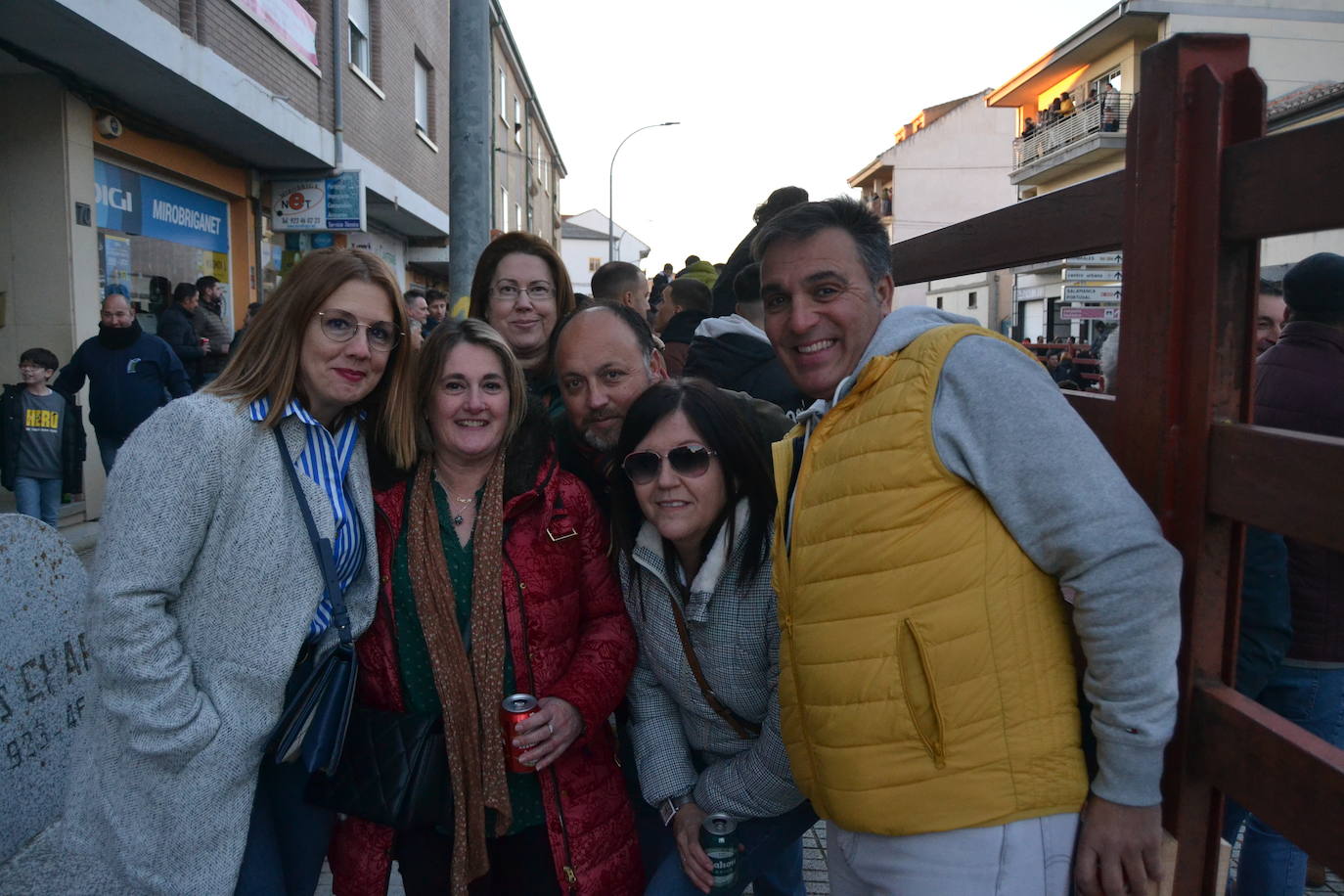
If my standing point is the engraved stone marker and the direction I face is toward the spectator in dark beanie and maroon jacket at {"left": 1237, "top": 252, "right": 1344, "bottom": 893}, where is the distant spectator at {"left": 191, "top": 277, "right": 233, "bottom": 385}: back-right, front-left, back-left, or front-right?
back-left

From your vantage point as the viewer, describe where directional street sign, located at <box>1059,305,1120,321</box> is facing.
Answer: facing the viewer

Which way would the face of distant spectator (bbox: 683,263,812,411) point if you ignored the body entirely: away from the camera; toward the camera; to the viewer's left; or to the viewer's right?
away from the camera

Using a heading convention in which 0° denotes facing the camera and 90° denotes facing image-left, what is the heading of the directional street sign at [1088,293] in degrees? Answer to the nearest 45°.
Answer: approximately 0°

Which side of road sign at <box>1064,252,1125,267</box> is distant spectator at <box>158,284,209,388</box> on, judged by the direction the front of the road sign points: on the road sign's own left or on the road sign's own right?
on the road sign's own right

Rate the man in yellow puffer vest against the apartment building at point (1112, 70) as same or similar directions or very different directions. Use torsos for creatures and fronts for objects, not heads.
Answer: same or similar directions

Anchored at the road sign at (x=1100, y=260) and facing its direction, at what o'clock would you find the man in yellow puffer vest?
The man in yellow puffer vest is roughly at 12 o'clock from the road sign.

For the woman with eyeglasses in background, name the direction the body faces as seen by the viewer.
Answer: toward the camera

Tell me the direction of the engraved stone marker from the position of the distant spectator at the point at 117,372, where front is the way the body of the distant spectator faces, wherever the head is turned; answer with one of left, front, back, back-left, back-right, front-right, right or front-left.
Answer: front

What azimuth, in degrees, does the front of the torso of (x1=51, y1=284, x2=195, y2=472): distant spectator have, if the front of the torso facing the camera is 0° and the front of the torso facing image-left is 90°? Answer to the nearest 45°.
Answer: approximately 0°

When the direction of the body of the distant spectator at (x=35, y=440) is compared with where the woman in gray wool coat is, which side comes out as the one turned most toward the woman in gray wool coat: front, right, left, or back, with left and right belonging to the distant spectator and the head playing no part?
front

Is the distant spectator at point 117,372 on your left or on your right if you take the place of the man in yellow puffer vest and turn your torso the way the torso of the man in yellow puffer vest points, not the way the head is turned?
on your right

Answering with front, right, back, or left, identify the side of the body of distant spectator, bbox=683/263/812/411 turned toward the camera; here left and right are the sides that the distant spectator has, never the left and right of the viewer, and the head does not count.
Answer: back

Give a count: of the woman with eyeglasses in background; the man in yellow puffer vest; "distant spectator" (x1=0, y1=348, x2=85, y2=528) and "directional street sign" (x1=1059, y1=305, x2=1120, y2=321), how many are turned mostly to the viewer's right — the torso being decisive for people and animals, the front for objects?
0

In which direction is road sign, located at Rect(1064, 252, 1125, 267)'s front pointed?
toward the camera
